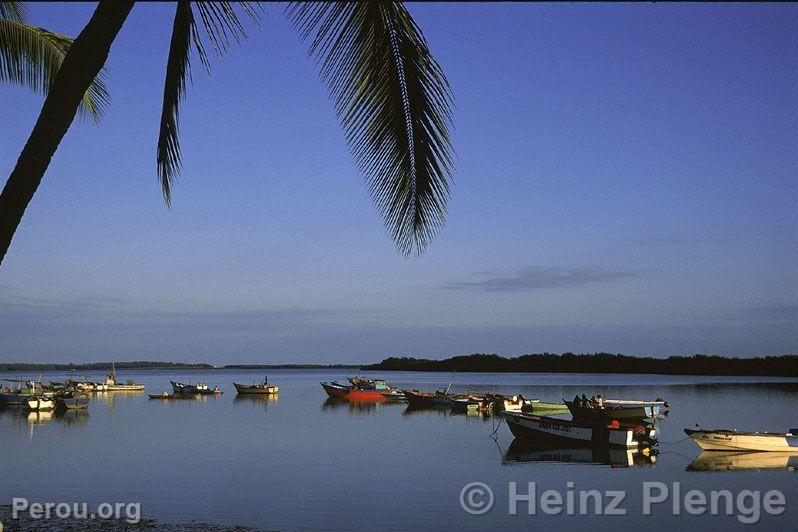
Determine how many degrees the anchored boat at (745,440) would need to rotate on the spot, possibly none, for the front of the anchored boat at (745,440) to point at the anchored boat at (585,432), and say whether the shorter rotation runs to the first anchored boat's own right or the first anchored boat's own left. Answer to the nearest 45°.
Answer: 0° — it already faces it

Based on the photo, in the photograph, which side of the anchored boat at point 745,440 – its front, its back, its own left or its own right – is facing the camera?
left
